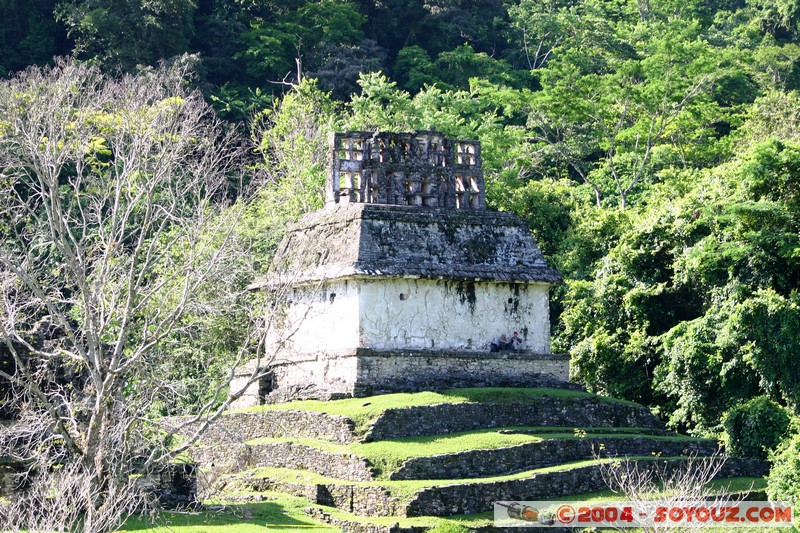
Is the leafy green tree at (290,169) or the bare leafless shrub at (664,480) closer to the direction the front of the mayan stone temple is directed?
the leafy green tree

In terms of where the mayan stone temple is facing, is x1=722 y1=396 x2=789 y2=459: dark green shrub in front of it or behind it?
behind

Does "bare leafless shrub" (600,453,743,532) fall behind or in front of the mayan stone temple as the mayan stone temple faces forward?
behind

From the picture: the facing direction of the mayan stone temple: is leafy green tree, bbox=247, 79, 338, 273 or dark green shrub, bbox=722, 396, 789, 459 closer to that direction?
the leafy green tree

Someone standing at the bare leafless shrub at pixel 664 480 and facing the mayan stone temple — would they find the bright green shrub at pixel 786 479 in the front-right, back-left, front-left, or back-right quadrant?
back-right

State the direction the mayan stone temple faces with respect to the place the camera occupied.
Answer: facing away from the viewer and to the left of the viewer
